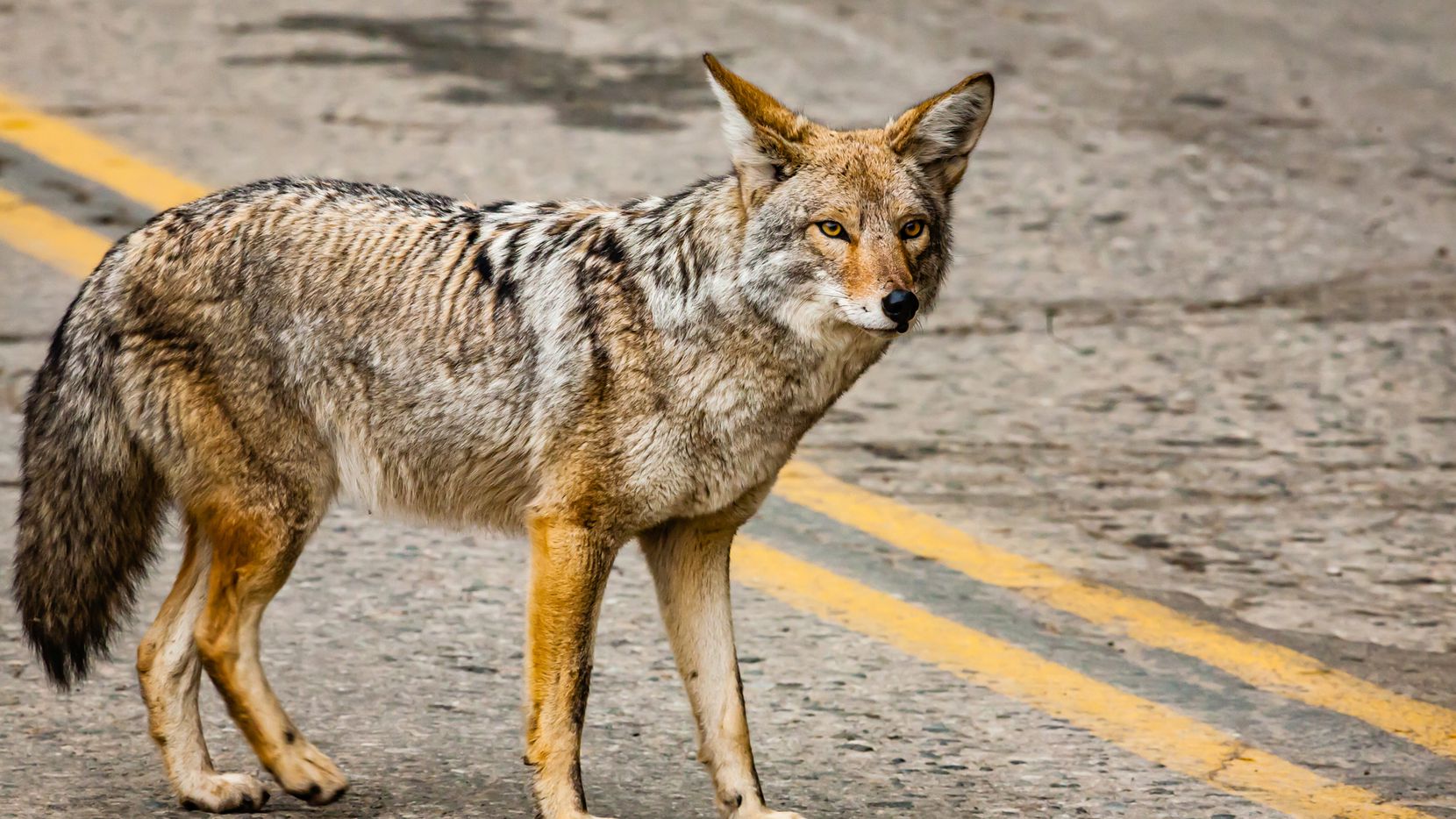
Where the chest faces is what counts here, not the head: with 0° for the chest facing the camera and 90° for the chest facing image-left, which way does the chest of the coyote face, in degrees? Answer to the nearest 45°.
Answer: approximately 270°

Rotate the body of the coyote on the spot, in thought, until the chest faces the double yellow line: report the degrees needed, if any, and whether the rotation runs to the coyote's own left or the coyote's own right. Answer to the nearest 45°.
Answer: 0° — it already faces it

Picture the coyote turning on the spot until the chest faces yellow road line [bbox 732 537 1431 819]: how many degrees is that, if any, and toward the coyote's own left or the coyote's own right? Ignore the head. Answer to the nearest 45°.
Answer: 0° — it already faces it

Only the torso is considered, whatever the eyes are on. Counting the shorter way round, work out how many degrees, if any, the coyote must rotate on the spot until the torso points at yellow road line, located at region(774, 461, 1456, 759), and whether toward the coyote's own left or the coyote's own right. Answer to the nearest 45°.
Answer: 0° — it already faces it
